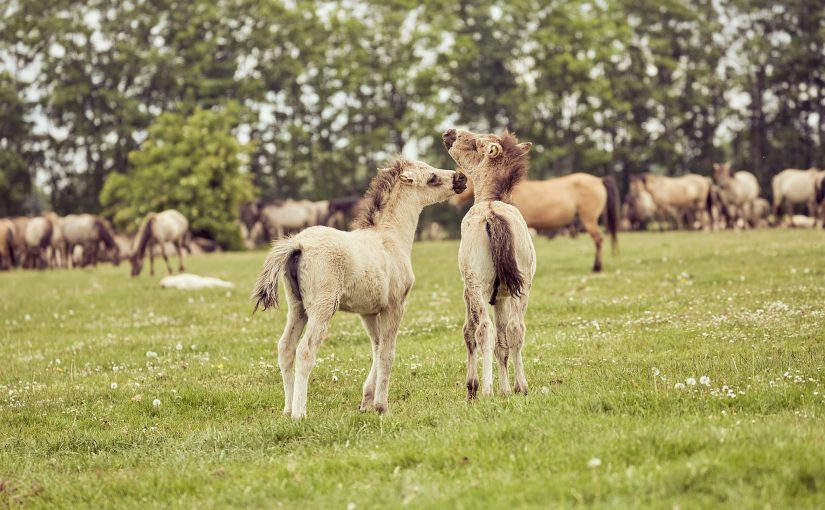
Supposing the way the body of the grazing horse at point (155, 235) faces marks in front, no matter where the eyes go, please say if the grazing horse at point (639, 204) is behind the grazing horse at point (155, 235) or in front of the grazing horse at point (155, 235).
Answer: behind

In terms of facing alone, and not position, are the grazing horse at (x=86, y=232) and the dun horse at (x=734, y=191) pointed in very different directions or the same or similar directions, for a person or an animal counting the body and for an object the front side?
very different directions

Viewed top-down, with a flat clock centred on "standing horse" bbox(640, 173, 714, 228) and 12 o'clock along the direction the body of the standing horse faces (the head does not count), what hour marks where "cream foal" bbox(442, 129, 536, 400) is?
The cream foal is roughly at 9 o'clock from the standing horse.

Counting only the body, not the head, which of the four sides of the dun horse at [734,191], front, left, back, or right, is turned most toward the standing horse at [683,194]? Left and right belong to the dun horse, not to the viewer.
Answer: front

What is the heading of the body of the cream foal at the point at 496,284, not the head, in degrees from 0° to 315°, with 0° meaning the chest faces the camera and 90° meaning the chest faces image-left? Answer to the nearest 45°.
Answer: approximately 180°

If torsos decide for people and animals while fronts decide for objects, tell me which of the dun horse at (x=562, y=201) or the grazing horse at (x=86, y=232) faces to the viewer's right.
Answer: the grazing horse

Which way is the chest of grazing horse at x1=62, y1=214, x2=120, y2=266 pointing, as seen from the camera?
to the viewer's right

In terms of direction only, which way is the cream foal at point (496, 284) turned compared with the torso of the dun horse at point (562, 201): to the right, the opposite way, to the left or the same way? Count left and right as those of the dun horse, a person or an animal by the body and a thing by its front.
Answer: to the right

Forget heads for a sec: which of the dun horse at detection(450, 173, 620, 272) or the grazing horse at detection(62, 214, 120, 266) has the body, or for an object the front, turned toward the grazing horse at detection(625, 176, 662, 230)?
the grazing horse at detection(62, 214, 120, 266)
